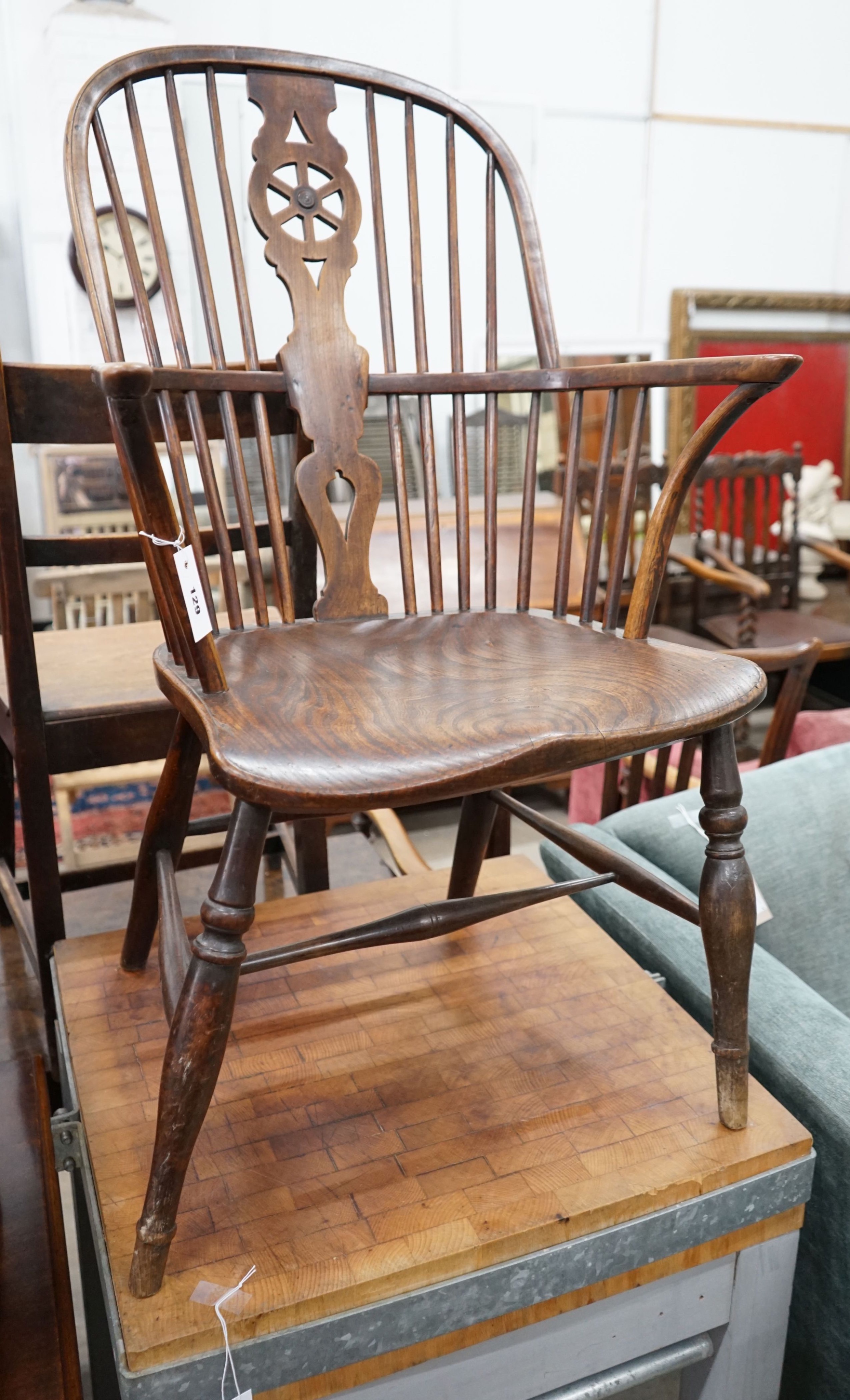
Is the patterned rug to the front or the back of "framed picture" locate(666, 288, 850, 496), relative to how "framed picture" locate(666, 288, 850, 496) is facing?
to the front

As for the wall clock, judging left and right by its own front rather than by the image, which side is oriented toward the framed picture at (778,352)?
left

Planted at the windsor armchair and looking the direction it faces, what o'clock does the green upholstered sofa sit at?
The green upholstered sofa is roughly at 10 o'clock from the windsor armchair.

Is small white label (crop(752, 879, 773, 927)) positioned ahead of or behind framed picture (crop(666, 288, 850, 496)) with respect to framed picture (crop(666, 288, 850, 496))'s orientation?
ahead

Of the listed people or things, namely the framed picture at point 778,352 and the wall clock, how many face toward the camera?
2

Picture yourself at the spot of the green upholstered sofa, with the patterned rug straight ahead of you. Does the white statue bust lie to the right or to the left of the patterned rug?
right

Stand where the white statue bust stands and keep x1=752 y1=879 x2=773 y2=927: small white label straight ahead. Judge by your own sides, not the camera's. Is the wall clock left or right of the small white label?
right

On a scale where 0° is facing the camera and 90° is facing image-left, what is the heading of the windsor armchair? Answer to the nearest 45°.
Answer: approximately 315°

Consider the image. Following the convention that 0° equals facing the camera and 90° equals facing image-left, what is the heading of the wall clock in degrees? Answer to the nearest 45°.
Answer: approximately 0°

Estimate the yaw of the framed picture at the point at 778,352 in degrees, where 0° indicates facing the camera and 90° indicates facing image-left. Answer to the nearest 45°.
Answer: approximately 0°

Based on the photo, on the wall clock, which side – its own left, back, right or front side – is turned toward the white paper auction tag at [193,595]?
front

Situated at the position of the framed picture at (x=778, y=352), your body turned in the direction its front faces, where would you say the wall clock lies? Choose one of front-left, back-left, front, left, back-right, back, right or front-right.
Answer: front-right
